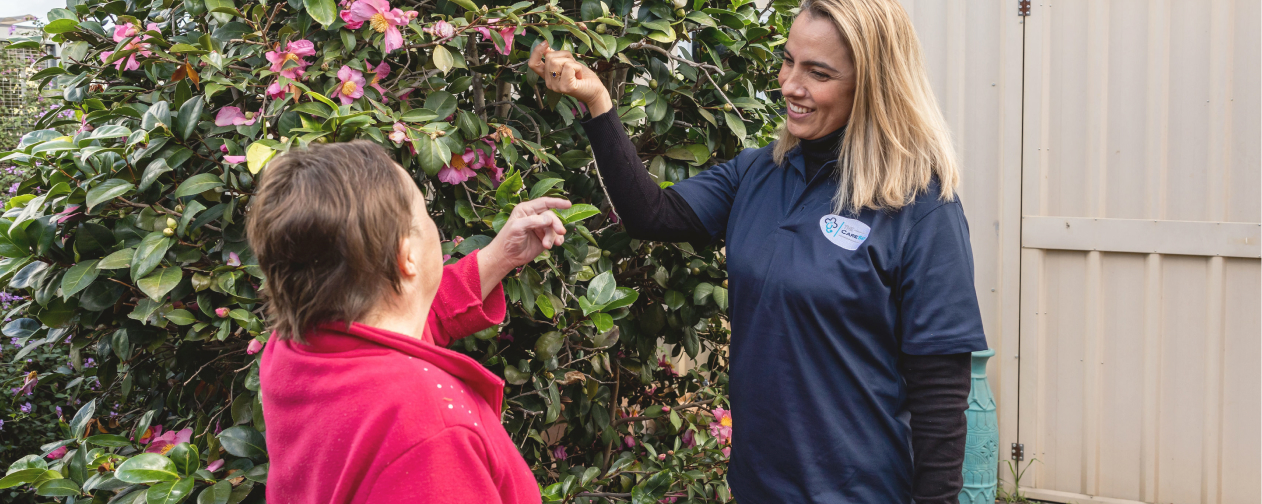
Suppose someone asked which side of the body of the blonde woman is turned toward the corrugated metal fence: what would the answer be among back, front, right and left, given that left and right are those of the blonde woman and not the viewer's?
back

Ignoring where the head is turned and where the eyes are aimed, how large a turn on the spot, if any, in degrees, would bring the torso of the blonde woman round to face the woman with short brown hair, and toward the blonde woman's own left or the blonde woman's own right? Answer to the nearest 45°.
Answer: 0° — they already face them

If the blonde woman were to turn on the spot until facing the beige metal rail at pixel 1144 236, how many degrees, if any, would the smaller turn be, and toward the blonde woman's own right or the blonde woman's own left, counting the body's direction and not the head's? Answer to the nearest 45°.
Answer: approximately 180°

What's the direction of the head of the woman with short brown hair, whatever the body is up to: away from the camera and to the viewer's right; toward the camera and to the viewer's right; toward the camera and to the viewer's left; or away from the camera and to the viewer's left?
away from the camera and to the viewer's right

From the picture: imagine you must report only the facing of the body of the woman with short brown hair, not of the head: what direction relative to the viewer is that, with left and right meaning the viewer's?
facing away from the viewer and to the right of the viewer

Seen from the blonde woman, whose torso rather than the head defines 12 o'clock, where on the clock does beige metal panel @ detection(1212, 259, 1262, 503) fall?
The beige metal panel is roughly at 6 o'clock from the blonde woman.
